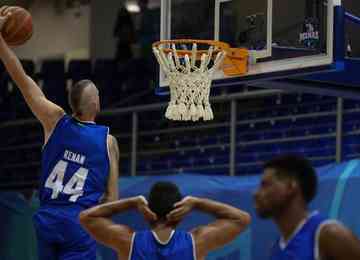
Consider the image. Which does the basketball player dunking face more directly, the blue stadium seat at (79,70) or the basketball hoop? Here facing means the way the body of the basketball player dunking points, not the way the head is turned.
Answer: the blue stadium seat

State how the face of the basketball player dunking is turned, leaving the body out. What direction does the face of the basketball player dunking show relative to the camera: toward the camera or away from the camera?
away from the camera

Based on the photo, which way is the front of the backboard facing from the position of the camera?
facing the viewer and to the left of the viewer

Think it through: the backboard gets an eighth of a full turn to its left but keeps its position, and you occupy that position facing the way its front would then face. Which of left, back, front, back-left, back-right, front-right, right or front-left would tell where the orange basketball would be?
front-right

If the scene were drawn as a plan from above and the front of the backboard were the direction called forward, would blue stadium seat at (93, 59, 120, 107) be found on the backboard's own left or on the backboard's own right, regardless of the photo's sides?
on the backboard's own right

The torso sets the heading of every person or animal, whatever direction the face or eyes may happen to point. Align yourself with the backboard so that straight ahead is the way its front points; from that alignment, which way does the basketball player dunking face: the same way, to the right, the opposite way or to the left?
the opposite way

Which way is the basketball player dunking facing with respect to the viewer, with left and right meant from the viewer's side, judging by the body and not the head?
facing away from the viewer and to the right of the viewer

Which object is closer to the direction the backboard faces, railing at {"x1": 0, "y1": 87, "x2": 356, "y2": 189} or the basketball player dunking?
the basketball player dunking

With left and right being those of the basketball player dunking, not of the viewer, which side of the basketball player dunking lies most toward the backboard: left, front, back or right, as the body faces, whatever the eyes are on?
front

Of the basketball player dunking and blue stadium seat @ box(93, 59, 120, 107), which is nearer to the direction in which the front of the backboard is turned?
the basketball player dunking
